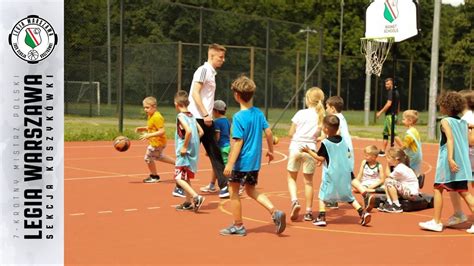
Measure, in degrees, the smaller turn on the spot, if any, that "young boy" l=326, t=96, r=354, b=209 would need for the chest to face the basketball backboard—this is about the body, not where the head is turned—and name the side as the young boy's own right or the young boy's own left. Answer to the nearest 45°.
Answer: approximately 90° to the young boy's own right

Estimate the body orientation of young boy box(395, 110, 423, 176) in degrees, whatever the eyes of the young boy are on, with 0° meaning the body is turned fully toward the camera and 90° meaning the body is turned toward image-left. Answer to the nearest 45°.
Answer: approximately 90°

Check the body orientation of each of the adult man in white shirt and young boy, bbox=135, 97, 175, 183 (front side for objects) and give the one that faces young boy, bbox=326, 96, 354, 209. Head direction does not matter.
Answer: the adult man in white shirt

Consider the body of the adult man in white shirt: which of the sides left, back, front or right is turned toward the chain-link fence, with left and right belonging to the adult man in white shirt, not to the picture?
left

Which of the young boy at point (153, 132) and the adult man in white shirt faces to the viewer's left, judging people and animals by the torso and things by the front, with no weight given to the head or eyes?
the young boy

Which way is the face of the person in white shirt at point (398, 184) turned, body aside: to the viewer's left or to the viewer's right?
to the viewer's left

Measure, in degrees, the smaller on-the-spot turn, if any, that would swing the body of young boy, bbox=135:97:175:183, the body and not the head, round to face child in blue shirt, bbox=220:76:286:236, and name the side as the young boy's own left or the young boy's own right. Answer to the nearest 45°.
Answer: approximately 90° to the young boy's own left

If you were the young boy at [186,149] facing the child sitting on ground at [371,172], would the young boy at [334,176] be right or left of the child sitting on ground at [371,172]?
right

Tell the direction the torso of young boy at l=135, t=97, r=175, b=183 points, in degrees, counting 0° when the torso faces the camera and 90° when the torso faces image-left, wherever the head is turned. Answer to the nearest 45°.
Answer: approximately 90°

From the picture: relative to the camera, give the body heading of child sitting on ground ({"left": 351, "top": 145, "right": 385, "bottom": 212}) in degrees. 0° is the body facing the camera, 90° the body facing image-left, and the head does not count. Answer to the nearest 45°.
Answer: approximately 0°

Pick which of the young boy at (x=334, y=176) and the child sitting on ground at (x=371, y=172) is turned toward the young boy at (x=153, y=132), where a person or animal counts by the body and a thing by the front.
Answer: the young boy at (x=334, y=176)
